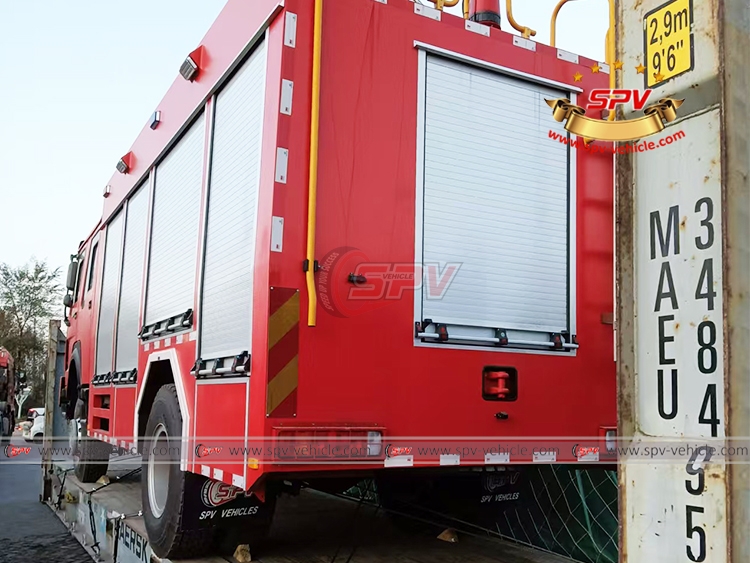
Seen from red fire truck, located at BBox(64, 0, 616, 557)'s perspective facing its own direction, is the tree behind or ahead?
ahead

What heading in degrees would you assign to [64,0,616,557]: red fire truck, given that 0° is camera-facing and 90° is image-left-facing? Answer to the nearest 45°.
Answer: approximately 135°

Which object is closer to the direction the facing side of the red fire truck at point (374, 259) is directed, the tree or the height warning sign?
the tree
